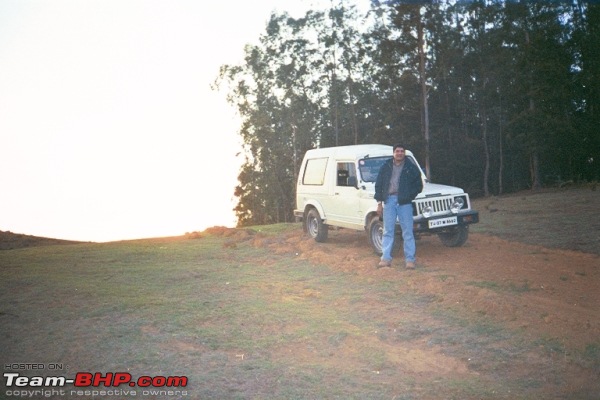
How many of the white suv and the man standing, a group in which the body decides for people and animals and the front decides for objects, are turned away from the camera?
0

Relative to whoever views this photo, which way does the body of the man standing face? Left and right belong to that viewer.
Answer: facing the viewer

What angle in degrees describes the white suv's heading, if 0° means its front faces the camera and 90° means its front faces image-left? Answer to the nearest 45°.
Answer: approximately 315°

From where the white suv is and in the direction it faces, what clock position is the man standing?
The man standing is roughly at 1 o'clock from the white suv.

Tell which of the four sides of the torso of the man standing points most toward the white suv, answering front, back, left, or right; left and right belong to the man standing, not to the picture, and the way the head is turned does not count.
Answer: back
